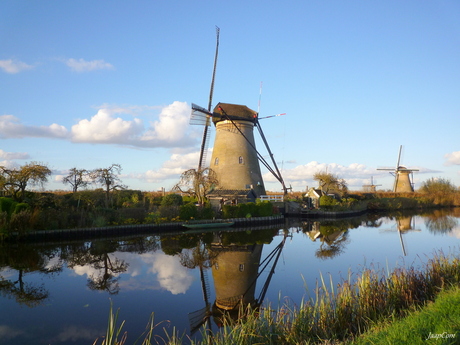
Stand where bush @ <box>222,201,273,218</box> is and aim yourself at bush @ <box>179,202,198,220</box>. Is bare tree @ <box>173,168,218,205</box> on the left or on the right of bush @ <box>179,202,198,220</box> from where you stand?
right

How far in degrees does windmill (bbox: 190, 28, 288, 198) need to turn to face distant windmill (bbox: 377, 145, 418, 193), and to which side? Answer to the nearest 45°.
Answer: approximately 135° to its right

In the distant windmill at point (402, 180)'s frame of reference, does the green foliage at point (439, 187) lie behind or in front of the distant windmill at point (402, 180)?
behind

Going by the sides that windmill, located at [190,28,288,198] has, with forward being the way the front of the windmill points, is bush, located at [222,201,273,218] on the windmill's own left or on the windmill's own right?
on the windmill's own left

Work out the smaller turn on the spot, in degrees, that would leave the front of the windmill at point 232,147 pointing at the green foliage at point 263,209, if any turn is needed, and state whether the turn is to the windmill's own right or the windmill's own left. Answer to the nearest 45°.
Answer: approximately 135° to the windmill's own left

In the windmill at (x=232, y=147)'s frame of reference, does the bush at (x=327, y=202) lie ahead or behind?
behind

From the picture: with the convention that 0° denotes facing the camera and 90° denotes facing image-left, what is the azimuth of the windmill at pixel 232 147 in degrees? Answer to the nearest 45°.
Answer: approximately 90°

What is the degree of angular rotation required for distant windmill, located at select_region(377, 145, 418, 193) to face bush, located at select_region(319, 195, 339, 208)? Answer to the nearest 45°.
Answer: approximately 45° to its left
